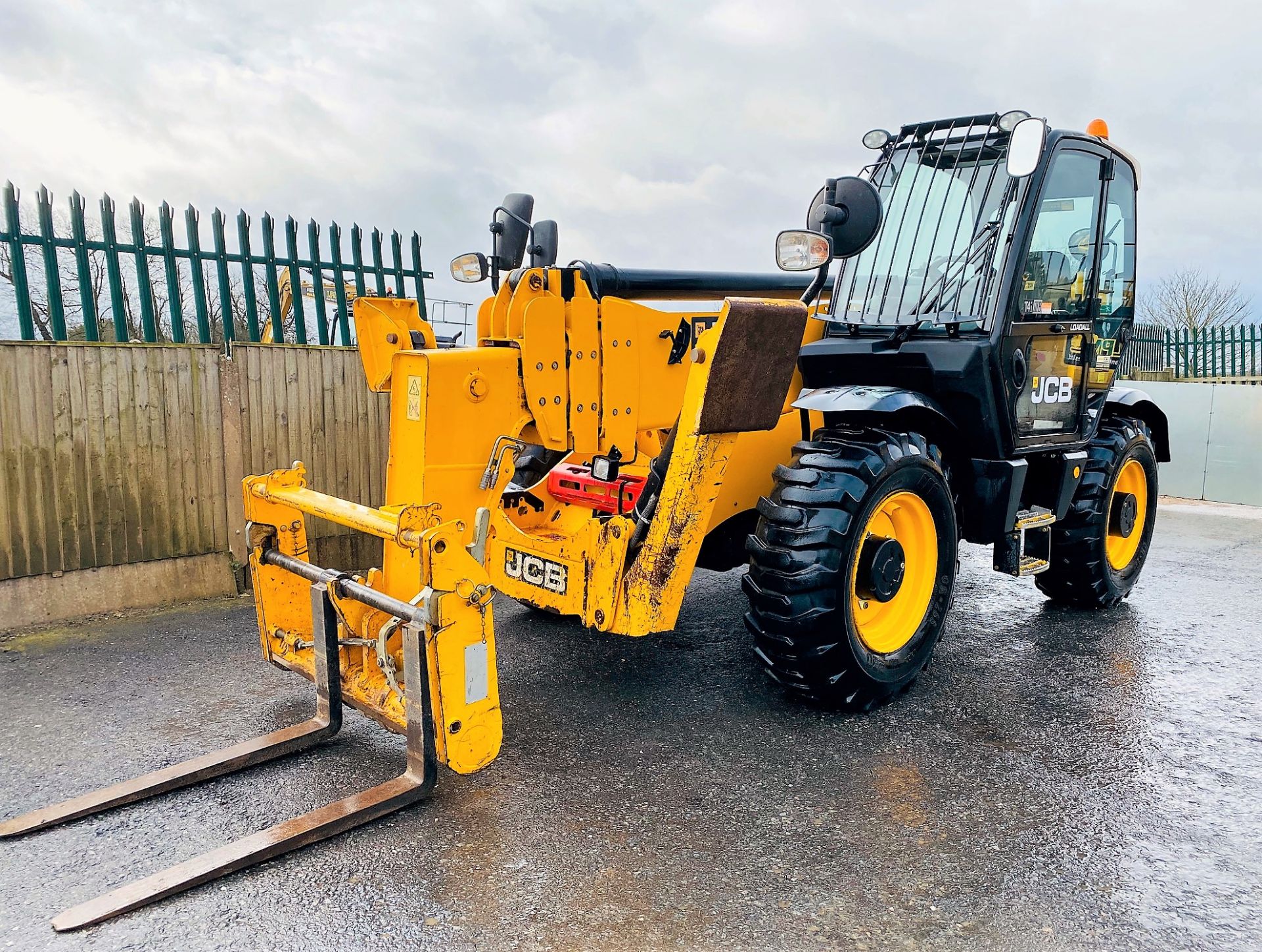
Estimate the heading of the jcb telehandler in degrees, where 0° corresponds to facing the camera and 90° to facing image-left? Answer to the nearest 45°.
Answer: approximately 45°

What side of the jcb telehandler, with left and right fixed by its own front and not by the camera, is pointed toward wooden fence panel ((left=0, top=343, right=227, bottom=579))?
right

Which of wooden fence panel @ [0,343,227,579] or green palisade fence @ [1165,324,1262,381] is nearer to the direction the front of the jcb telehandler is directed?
the wooden fence panel

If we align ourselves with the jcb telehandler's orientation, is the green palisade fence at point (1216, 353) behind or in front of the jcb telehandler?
behind
